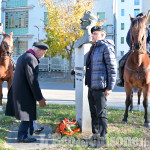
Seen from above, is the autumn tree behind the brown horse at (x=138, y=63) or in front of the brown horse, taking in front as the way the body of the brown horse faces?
behind

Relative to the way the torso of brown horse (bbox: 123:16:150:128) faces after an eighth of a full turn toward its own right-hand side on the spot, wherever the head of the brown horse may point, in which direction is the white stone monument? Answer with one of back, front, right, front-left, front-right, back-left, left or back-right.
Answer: front

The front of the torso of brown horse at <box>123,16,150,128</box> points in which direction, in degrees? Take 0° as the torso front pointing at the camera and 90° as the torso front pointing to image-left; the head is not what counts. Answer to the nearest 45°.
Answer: approximately 0°

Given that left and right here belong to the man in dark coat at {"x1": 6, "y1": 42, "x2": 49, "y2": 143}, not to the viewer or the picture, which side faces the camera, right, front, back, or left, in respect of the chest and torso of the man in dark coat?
right

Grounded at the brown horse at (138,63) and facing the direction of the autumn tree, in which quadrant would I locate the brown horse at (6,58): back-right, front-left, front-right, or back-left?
front-left

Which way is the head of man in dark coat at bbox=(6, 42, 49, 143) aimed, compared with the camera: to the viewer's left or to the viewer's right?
to the viewer's right

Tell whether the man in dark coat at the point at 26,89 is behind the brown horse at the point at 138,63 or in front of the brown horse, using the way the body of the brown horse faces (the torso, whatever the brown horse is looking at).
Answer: in front

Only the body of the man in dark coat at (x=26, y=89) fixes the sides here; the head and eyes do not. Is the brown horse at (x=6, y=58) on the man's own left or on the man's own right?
on the man's own left

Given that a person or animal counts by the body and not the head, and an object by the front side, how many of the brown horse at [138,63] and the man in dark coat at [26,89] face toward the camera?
1

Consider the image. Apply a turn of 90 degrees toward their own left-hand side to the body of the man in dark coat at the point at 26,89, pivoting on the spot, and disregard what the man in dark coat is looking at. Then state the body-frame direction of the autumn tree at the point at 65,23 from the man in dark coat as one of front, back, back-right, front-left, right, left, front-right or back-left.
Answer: front
